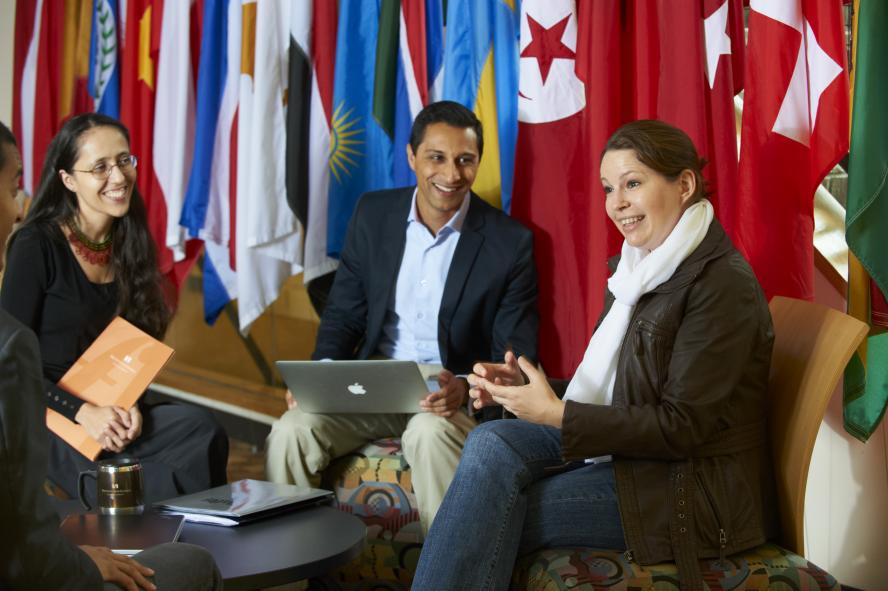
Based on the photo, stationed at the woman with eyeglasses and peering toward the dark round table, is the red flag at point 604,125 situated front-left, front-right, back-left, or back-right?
front-left

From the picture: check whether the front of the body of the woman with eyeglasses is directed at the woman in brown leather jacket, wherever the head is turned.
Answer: yes

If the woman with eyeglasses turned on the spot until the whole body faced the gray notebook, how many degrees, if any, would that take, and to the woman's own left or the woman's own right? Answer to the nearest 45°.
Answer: approximately 45° to the woman's own right

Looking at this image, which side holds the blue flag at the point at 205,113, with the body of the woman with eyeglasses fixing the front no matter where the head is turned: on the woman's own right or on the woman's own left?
on the woman's own left

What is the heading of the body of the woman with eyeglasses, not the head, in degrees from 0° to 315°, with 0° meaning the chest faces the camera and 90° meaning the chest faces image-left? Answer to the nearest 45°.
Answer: approximately 315°

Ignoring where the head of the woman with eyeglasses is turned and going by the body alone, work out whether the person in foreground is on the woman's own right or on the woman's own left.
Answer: on the woman's own right

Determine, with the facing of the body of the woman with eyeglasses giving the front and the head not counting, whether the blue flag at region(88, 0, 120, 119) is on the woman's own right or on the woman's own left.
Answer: on the woman's own left

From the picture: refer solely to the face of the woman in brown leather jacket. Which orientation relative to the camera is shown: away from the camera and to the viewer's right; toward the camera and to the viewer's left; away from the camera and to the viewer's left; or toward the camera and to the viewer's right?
toward the camera and to the viewer's left

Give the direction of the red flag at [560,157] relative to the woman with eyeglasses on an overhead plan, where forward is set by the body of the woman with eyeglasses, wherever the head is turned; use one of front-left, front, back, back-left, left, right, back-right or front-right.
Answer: front-left

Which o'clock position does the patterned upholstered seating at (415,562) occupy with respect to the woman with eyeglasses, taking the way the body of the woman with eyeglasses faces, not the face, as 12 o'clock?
The patterned upholstered seating is roughly at 12 o'clock from the woman with eyeglasses.

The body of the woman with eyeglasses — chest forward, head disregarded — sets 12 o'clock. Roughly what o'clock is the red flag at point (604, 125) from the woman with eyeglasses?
The red flag is roughly at 11 o'clock from the woman with eyeglasses.

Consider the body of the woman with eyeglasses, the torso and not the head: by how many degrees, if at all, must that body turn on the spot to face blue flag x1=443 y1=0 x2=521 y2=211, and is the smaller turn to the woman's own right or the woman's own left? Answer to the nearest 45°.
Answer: approximately 45° to the woman's own left

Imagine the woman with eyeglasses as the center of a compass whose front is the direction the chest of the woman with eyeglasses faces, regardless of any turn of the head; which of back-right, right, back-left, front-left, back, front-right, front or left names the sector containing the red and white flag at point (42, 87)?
back-left

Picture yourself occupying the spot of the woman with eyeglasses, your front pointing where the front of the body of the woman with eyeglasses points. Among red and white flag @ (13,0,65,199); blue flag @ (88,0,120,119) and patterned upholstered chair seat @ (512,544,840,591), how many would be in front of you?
1

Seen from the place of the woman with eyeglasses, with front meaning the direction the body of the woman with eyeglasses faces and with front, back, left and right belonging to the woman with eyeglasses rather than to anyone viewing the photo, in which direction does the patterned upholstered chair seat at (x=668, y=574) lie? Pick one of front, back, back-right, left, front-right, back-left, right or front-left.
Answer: front

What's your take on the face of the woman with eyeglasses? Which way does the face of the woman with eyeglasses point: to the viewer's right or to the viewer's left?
to the viewer's right

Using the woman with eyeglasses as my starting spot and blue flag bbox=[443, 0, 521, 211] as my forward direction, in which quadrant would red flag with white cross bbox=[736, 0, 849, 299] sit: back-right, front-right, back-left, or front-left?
front-right
